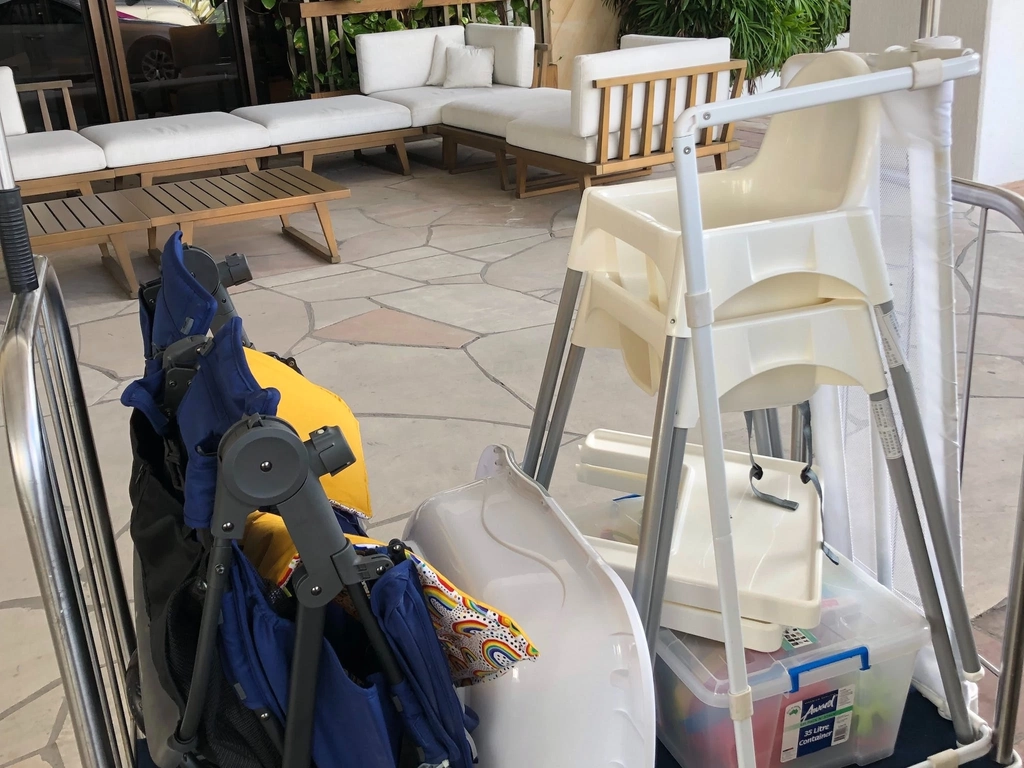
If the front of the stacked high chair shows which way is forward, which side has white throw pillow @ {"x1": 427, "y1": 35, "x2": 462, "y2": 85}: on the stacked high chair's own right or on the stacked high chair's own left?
on the stacked high chair's own right

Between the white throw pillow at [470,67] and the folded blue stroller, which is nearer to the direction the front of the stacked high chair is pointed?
the folded blue stroller

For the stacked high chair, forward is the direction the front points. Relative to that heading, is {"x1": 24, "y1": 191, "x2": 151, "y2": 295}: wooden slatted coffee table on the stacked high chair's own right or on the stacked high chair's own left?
on the stacked high chair's own right

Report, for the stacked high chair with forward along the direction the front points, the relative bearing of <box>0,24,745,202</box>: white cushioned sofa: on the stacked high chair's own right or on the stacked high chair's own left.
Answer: on the stacked high chair's own right

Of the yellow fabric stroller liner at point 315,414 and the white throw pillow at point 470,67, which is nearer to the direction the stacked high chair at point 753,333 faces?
the yellow fabric stroller liner

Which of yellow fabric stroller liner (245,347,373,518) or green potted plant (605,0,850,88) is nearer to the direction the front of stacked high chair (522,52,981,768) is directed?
the yellow fabric stroller liner

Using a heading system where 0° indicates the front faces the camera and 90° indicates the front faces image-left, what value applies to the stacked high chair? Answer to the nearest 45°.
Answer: approximately 45°

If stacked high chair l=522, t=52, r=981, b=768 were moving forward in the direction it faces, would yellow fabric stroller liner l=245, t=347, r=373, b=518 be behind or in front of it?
in front

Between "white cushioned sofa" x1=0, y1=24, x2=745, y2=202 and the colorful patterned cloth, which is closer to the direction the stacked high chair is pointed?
the colorful patterned cloth

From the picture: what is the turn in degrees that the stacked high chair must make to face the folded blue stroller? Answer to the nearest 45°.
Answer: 0° — it already faces it

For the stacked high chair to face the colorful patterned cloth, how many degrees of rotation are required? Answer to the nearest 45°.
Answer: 0° — it already faces it

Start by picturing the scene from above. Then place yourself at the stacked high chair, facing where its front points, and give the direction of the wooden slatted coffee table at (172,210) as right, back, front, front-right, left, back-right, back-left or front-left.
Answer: right

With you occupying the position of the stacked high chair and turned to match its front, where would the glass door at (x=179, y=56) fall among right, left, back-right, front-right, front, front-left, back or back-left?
right
